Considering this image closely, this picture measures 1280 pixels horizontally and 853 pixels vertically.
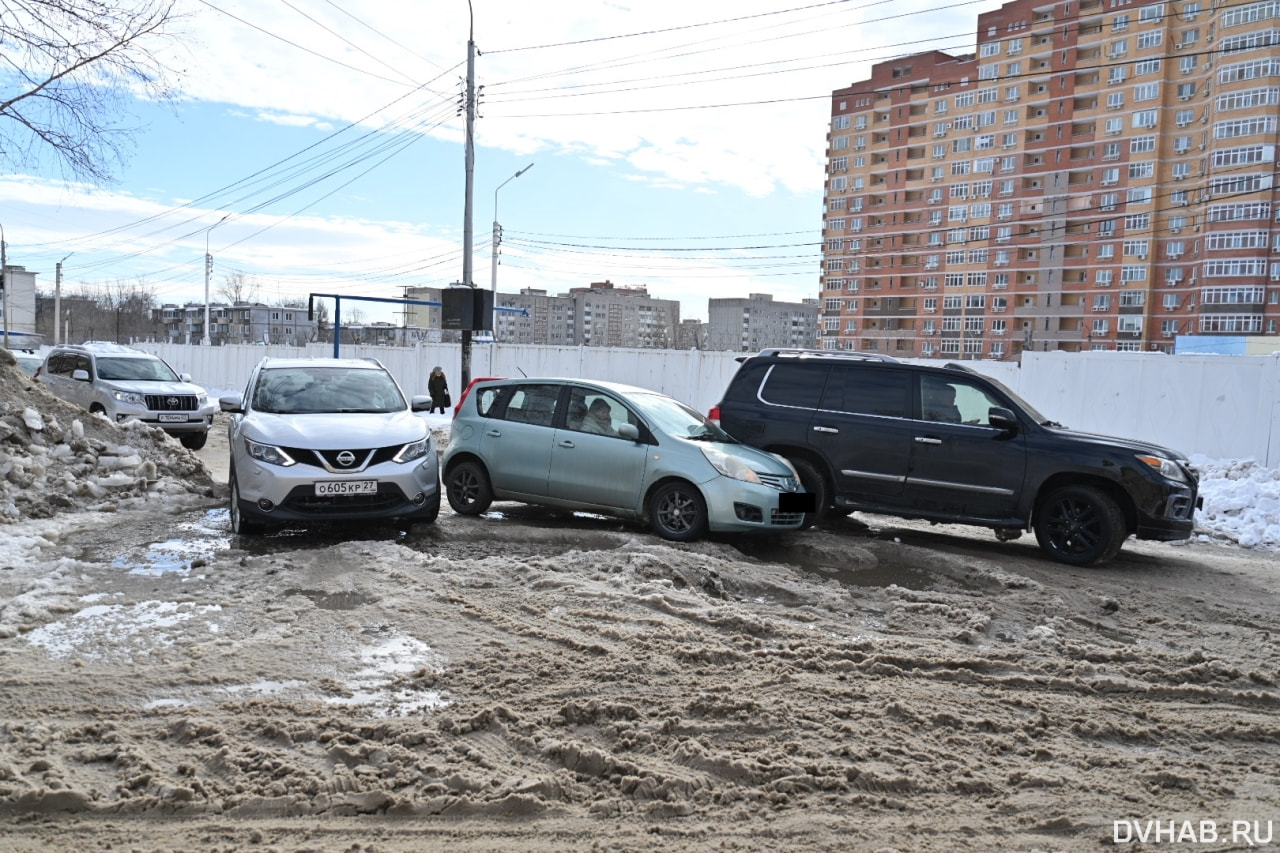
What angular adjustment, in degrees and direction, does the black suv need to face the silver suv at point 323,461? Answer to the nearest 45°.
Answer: approximately 135° to its right

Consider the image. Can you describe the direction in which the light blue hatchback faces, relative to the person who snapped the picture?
facing the viewer and to the right of the viewer

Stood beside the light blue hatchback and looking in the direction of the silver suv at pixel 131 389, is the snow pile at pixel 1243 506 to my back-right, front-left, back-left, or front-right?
back-right

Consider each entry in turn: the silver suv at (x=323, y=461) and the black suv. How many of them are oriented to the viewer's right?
1

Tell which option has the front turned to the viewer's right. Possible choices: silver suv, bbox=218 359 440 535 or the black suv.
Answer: the black suv

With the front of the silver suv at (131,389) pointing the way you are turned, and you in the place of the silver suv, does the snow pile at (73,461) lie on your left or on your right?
on your right

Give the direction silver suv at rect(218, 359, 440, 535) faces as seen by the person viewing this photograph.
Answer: facing the viewer

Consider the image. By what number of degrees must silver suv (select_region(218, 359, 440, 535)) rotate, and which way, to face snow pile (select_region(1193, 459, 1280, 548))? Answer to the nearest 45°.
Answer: approximately 90° to its left

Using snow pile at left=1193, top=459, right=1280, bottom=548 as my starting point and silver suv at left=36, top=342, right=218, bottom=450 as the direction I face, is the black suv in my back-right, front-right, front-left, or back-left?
front-left

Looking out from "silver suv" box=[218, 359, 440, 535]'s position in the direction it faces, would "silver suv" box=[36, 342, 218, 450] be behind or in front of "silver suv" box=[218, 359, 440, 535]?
behind

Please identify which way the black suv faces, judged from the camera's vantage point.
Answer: facing to the right of the viewer

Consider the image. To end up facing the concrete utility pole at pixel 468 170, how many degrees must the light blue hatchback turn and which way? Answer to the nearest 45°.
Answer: approximately 135° to its left
